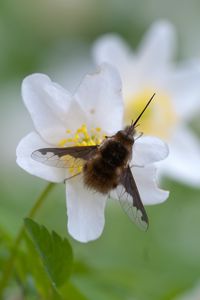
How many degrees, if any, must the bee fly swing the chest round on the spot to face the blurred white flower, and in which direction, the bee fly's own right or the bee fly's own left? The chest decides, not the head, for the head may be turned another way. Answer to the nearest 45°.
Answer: approximately 45° to the bee fly's own left

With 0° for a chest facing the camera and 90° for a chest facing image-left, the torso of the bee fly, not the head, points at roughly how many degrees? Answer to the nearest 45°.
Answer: approximately 225°
